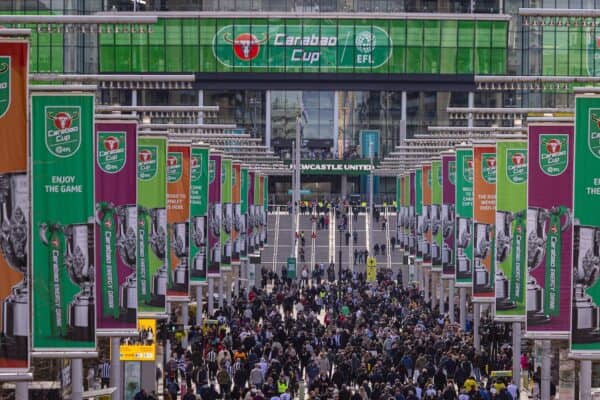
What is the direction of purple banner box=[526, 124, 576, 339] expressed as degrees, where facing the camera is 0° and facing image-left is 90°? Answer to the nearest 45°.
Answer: approximately 0°

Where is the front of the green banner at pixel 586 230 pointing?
toward the camera

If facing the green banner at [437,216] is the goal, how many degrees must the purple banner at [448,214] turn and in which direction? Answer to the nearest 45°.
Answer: approximately 180°

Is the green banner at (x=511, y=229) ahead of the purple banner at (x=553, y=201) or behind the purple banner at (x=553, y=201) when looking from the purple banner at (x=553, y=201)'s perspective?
behind

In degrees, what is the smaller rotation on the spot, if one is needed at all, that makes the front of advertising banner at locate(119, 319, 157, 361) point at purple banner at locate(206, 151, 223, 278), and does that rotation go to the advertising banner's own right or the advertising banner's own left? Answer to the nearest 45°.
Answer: approximately 180°

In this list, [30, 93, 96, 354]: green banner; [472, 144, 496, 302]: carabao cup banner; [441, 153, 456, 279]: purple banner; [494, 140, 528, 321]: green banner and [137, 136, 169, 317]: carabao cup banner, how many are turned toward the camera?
5

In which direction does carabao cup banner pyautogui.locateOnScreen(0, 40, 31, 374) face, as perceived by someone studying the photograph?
facing the viewer

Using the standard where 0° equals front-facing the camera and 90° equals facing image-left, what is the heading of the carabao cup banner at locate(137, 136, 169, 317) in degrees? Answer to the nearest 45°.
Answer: approximately 0°

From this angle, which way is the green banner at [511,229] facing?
toward the camera

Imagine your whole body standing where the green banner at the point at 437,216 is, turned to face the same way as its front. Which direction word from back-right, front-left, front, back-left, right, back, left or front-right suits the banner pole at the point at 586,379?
front

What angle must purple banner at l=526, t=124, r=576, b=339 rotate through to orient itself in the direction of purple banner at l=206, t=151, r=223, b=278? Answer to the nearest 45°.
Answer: approximately 135° to its right

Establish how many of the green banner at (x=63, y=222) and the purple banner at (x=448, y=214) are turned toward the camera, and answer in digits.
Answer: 2

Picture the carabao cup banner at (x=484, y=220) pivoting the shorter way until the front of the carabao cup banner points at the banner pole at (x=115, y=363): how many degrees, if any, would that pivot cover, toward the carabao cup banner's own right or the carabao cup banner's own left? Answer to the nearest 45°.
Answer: approximately 45° to the carabao cup banner's own right

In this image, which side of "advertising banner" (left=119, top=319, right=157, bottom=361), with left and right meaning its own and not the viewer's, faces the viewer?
front

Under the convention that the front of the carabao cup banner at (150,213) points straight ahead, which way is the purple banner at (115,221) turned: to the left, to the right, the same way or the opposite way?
the same way
